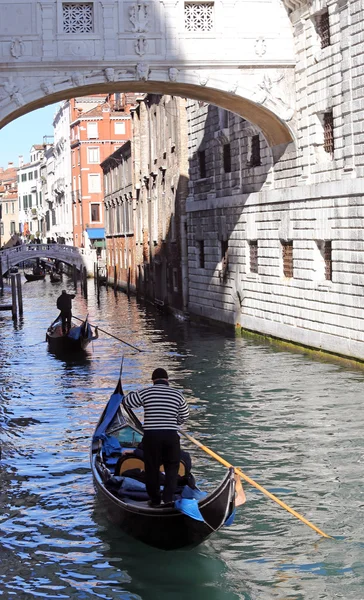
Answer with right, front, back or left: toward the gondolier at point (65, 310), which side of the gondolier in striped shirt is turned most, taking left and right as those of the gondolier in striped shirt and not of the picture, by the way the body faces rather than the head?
front

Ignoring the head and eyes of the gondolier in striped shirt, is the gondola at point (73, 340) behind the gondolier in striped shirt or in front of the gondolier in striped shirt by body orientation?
in front

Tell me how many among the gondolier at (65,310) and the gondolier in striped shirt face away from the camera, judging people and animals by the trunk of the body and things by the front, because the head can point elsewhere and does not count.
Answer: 2

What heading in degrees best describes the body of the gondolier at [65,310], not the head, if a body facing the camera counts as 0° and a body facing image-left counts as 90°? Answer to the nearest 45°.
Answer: approximately 180°

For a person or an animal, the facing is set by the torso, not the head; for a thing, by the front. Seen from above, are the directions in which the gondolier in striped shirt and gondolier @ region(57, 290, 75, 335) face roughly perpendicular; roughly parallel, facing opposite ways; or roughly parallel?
roughly parallel

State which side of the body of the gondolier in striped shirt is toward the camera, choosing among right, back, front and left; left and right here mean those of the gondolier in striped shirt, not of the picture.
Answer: back

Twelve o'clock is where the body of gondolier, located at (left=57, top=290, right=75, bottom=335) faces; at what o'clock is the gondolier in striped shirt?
The gondolier in striped shirt is roughly at 6 o'clock from the gondolier.
